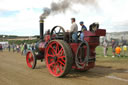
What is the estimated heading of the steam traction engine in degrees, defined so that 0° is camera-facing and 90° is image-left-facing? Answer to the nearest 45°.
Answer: approximately 135°
